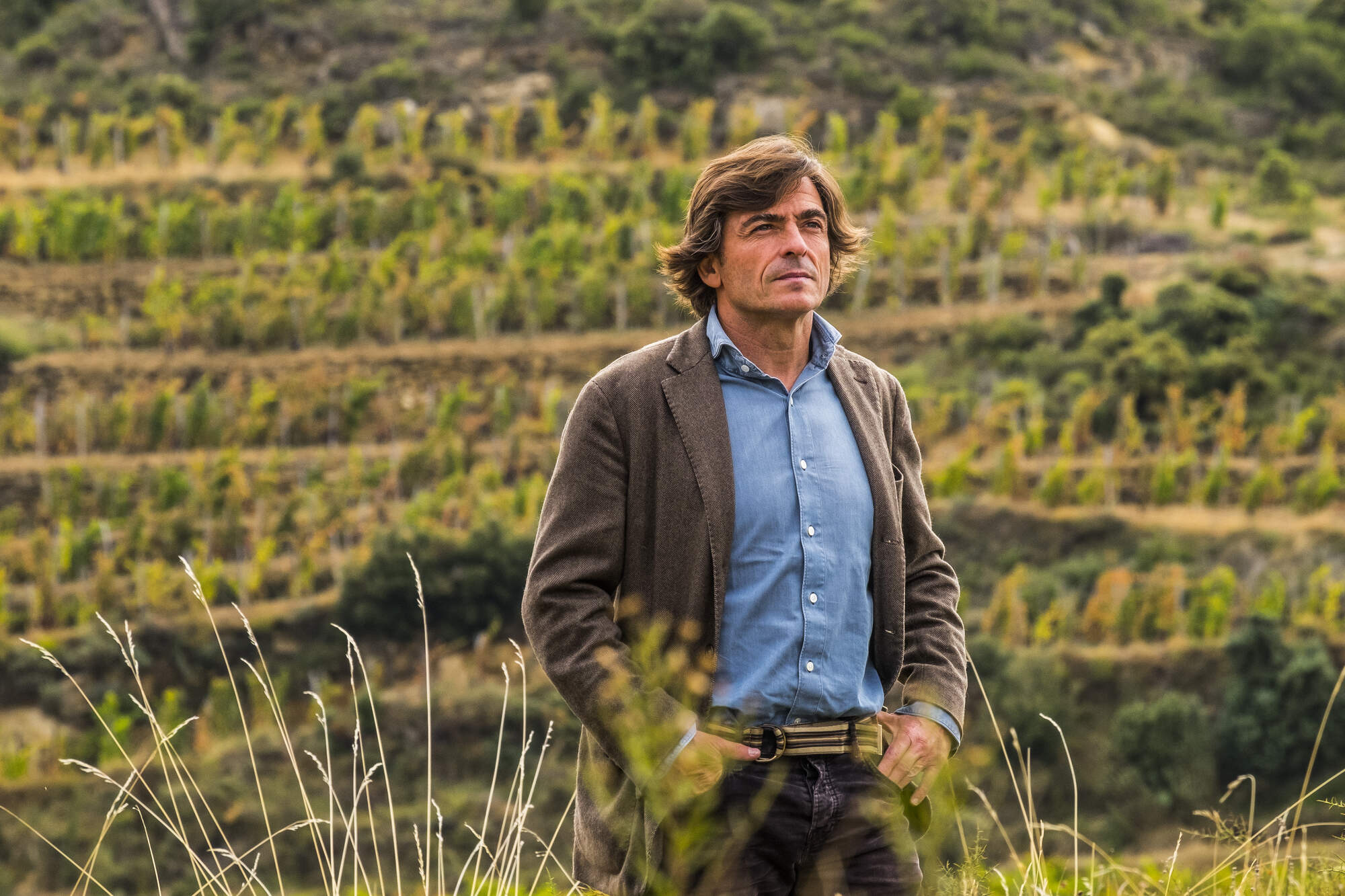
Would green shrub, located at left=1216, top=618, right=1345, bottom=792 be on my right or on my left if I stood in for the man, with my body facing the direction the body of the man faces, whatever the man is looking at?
on my left

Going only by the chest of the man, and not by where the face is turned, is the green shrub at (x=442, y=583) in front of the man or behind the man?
behind

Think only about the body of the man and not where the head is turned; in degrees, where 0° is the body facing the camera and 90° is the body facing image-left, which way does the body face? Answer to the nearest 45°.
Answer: approximately 315°

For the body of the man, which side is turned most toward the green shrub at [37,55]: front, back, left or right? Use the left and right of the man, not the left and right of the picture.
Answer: back

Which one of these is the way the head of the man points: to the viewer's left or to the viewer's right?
to the viewer's right

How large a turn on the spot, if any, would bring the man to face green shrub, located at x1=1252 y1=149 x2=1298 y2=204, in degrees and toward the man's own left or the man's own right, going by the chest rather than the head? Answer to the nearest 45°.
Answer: approximately 135° to the man's own left

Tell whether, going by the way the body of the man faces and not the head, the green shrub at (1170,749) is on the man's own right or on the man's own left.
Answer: on the man's own left
